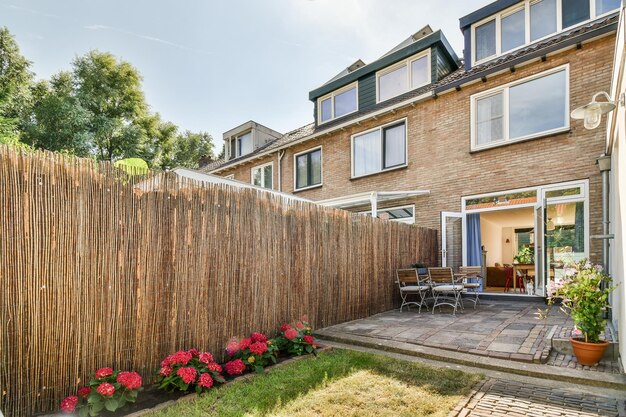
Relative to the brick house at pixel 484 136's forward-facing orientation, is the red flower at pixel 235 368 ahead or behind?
ahead

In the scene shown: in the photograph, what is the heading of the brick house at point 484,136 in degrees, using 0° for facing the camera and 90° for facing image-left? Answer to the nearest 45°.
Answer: approximately 45°

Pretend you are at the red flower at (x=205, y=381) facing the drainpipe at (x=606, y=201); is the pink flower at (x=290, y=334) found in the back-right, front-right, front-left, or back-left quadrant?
front-left

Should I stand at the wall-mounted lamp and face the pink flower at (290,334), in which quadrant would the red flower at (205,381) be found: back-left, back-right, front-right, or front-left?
front-left

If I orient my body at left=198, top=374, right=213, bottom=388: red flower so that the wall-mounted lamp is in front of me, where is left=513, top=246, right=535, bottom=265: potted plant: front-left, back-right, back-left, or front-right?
front-left

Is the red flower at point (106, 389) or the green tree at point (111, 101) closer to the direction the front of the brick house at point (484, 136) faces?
the red flower

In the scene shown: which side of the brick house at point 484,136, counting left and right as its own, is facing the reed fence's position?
front

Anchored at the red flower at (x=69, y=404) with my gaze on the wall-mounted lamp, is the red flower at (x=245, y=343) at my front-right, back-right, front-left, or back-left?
front-left

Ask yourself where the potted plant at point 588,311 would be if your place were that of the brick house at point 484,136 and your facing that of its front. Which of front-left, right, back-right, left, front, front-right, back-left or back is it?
front-left
